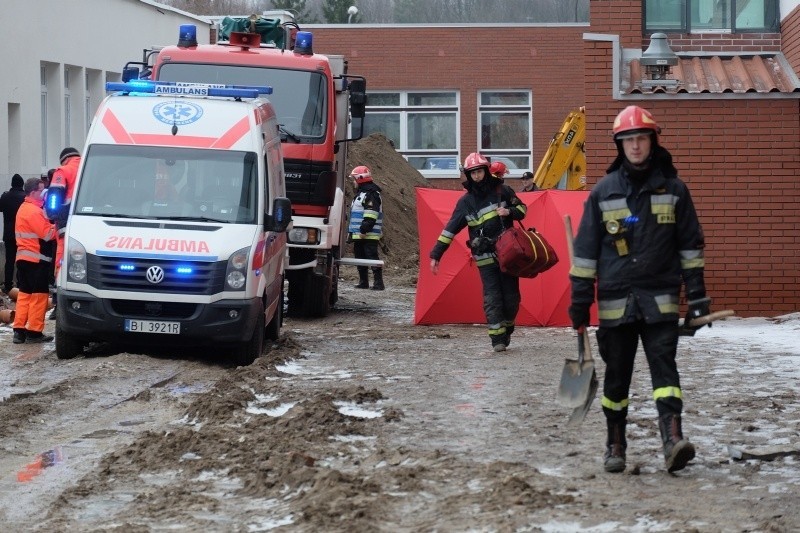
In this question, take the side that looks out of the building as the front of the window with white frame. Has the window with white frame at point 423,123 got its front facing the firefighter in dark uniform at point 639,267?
yes

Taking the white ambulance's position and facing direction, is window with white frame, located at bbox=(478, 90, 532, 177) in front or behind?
behind

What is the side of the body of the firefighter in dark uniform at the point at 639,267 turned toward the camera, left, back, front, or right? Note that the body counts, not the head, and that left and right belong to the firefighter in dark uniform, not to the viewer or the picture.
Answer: front

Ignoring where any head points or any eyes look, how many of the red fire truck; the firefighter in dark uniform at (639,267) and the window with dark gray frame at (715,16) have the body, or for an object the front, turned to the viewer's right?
0

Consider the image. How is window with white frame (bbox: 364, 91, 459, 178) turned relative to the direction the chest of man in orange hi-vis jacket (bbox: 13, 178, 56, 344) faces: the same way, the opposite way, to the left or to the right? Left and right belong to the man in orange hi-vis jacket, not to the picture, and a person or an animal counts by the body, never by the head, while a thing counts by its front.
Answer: to the right

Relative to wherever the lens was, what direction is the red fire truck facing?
facing the viewer

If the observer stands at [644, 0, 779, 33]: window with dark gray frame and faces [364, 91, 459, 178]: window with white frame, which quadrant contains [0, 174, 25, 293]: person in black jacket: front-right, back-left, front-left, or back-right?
front-left

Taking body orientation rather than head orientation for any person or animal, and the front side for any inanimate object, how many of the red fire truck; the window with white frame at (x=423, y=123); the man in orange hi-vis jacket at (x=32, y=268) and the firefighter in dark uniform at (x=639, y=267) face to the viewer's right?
1

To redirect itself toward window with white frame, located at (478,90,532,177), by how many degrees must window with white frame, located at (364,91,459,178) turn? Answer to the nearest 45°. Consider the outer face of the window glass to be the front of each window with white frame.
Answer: approximately 90° to its left

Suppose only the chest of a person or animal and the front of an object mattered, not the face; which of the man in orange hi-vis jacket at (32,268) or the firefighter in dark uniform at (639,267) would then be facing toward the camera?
the firefighter in dark uniform

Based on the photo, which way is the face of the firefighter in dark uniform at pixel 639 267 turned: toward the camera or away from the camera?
toward the camera

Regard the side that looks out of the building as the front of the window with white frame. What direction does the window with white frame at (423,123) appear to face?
toward the camera

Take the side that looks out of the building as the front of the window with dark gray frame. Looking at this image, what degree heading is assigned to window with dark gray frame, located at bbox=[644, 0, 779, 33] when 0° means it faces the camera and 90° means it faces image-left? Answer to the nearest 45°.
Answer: approximately 0°
